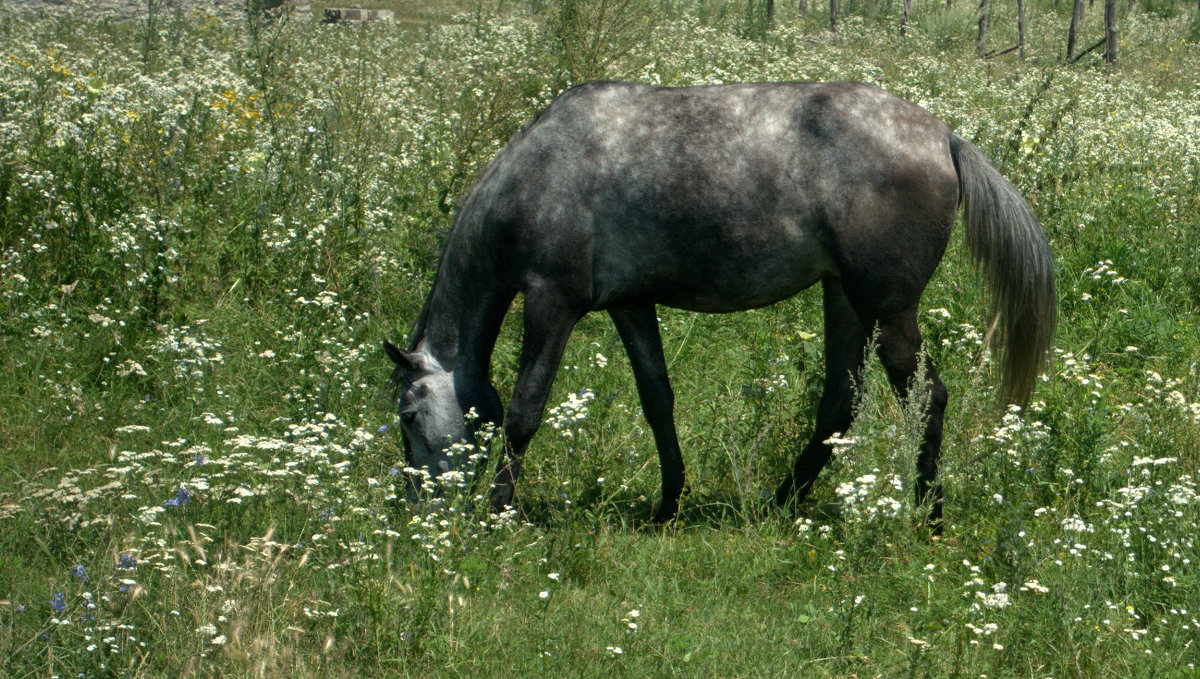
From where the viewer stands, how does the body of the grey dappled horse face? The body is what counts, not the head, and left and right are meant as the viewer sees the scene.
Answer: facing to the left of the viewer

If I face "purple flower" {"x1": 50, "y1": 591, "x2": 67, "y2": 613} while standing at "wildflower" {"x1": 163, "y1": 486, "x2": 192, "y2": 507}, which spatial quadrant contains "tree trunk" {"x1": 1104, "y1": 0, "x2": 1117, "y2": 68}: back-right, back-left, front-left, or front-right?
back-left

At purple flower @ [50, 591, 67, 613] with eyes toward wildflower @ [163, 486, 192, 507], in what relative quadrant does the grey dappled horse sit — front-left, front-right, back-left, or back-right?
front-right

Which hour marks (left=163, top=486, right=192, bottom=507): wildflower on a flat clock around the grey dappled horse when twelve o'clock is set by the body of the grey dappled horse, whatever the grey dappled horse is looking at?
The wildflower is roughly at 11 o'clock from the grey dappled horse.

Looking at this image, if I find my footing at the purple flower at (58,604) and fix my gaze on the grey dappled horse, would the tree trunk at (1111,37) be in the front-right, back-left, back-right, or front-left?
front-left

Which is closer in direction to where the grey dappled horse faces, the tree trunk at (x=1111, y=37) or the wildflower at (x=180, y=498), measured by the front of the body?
the wildflower

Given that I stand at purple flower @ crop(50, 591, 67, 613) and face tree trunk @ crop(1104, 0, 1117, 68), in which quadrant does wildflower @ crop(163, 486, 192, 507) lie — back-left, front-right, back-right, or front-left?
front-left

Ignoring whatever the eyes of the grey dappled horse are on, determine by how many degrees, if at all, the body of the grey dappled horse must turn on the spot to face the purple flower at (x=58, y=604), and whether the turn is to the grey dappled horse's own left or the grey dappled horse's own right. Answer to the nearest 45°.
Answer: approximately 45° to the grey dappled horse's own left

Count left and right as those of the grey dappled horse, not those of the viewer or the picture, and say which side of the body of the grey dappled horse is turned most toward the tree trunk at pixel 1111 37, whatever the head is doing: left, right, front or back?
right
